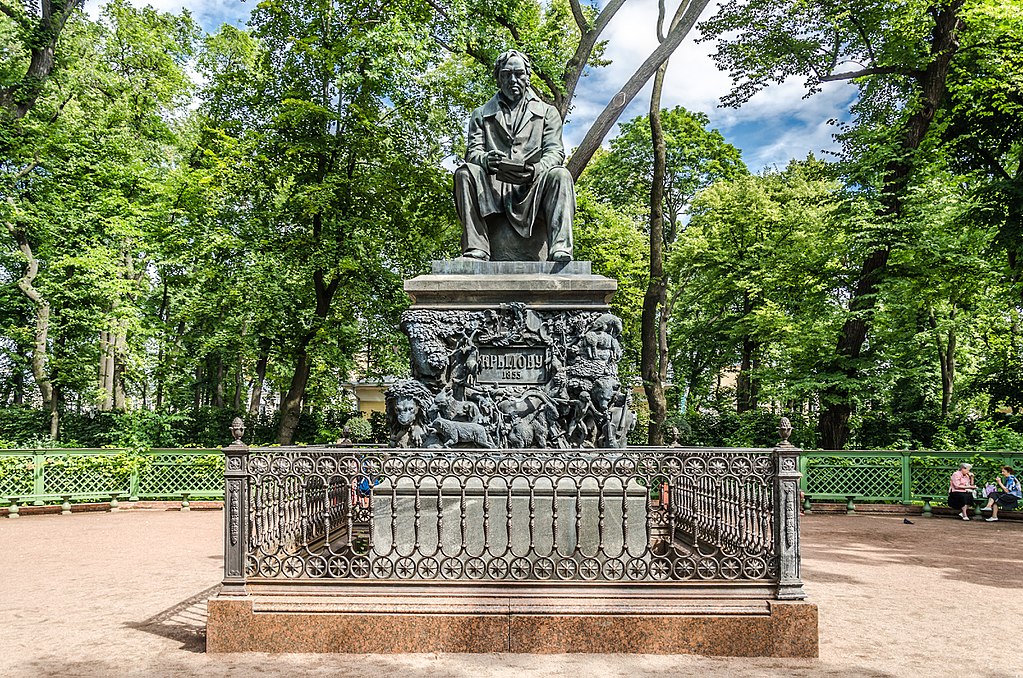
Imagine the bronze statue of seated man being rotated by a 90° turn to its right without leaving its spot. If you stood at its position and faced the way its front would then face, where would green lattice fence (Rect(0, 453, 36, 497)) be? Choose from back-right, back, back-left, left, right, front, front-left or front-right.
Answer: front-right

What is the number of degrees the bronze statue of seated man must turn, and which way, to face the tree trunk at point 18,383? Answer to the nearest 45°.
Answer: approximately 135° to its right

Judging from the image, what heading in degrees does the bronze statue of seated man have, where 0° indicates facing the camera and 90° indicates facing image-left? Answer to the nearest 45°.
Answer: approximately 0°

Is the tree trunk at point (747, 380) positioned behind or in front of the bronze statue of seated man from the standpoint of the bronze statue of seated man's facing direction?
behind

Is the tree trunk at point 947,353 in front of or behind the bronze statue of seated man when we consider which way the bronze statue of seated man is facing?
behind

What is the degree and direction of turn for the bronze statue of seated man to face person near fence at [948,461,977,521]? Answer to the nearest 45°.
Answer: approximately 135° to its left

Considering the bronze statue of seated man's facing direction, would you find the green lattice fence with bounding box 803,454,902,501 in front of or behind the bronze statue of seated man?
behind

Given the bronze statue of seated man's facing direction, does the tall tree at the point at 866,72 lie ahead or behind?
behind
